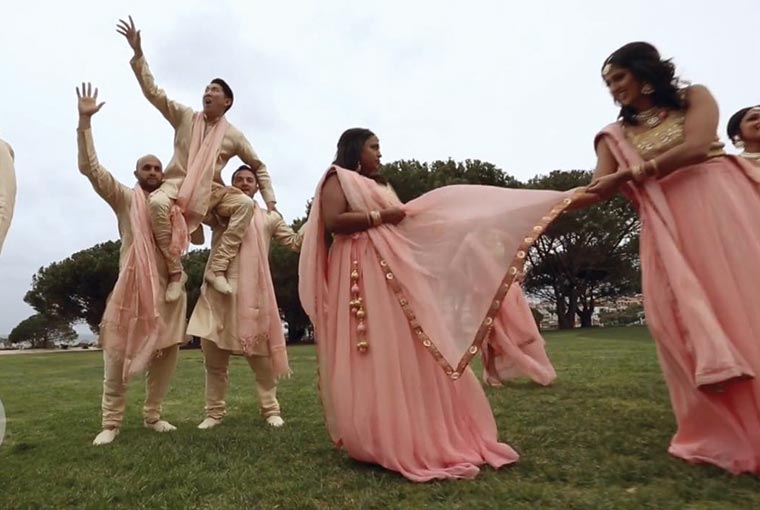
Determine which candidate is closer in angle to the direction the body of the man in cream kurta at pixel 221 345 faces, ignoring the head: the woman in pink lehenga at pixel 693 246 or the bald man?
the woman in pink lehenga

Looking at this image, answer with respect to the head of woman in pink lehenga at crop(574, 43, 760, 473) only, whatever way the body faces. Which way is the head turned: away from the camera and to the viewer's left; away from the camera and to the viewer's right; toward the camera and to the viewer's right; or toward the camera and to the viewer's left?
toward the camera and to the viewer's left

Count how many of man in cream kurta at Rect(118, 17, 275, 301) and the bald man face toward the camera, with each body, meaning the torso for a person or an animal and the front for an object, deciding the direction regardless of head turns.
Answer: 2

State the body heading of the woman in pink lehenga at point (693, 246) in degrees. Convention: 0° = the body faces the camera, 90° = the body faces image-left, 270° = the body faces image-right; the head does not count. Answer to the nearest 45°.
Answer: approximately 45°

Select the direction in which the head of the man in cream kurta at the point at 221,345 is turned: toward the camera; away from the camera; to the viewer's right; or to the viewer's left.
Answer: toward the camera

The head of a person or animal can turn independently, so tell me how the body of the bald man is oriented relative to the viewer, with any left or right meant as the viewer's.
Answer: facing the viewer

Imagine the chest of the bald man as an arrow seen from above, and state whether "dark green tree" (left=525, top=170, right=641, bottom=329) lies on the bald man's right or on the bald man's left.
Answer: on the bald man's left

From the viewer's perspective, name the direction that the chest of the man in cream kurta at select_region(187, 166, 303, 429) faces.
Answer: toward the camera

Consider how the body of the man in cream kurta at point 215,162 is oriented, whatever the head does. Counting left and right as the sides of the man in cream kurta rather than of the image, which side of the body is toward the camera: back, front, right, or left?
front

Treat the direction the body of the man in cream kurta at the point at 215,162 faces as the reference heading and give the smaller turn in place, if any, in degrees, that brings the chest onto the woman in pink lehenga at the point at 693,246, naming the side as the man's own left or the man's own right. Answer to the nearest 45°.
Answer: approximately 45° to the man's own left

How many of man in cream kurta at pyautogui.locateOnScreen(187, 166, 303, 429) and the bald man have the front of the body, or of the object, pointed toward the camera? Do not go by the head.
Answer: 2

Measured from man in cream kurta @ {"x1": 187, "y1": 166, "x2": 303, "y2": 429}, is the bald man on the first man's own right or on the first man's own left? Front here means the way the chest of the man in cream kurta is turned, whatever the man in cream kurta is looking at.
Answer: on the first man's own right

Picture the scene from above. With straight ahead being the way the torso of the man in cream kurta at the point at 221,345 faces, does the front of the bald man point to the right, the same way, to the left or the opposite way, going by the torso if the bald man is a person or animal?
the same way
